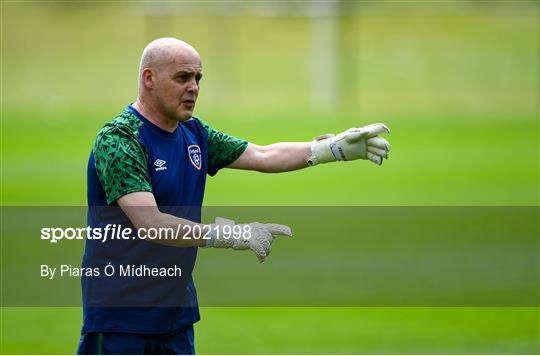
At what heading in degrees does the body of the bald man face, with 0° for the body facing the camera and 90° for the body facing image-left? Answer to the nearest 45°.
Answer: approximately 315°
